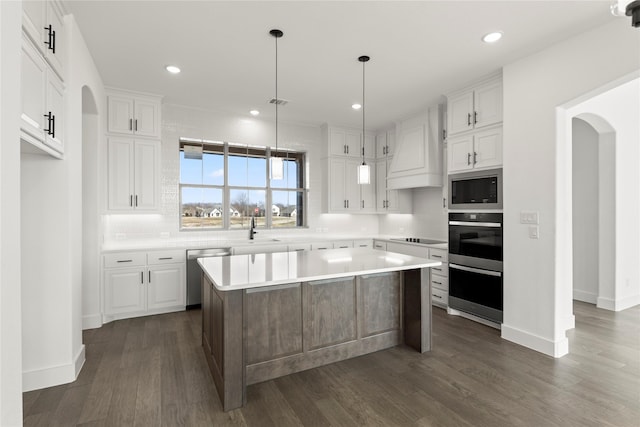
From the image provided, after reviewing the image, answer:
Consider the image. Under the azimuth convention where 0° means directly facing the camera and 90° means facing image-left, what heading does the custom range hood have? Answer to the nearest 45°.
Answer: approximately 45°

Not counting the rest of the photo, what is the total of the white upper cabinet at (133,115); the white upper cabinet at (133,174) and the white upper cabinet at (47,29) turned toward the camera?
2

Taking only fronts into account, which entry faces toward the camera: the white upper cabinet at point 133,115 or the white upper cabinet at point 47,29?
the white upper cabinet at point 133,115

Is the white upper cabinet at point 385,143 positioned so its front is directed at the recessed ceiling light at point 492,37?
no

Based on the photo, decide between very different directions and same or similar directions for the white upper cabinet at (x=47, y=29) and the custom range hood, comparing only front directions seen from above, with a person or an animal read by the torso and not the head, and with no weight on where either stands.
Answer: very different directions

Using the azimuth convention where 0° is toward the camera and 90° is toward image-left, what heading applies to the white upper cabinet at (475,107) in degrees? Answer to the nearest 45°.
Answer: approximately 45°

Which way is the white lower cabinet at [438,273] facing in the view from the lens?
facing the viewer and to the left of the viewer

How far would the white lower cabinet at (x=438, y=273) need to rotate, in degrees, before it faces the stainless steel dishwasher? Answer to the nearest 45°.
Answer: approximately 45° to its right

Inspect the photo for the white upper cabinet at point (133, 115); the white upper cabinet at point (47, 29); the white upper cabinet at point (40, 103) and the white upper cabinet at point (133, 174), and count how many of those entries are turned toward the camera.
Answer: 2

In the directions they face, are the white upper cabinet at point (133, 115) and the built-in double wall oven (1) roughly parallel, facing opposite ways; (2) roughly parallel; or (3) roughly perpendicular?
roughly perpendicular

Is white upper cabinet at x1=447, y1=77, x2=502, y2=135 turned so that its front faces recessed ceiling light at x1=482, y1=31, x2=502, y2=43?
no

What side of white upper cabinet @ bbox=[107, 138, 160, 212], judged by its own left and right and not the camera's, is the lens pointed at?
front

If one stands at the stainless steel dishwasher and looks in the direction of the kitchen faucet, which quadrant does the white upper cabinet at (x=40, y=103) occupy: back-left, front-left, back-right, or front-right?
back-right

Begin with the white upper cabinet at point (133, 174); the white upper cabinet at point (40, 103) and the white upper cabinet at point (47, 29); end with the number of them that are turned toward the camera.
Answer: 1
